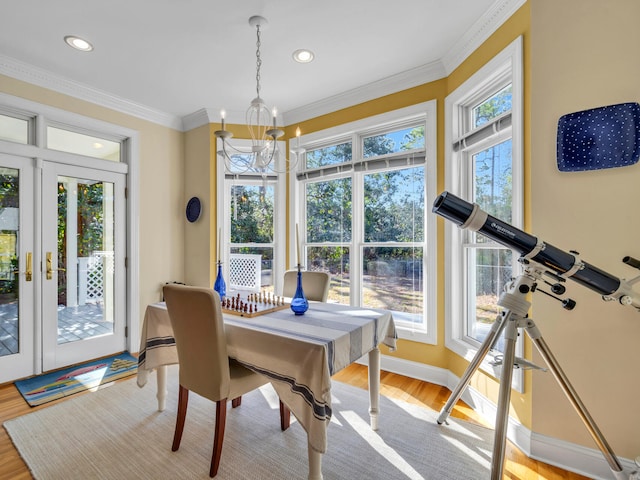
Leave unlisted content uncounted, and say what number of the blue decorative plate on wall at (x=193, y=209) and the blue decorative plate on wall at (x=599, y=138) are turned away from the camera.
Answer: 0

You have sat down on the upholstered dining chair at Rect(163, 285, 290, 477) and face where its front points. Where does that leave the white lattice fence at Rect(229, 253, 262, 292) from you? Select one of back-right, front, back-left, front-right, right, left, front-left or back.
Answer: front-left

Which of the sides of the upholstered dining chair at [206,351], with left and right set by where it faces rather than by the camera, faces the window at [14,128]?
left

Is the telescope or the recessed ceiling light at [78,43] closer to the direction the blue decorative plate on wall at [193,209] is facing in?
the recessed ceiling light

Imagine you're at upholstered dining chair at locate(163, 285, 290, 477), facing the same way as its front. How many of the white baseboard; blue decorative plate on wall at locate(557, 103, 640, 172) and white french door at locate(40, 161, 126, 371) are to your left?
1

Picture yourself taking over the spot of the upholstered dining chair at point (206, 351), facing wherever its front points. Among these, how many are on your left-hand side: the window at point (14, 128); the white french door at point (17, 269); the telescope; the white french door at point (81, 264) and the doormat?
4

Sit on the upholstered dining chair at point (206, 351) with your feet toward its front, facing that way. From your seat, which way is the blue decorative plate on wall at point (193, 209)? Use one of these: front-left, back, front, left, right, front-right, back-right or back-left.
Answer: front-left

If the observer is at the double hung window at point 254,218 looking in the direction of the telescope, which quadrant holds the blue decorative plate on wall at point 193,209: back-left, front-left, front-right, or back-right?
back-right

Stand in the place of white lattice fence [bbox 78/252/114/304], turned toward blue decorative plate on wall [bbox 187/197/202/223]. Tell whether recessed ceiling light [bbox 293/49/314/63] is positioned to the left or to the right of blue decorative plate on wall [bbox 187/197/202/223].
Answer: right

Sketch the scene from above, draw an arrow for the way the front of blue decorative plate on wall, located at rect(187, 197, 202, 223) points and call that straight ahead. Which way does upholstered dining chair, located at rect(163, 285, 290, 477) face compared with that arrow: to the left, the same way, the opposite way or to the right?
the opposite way

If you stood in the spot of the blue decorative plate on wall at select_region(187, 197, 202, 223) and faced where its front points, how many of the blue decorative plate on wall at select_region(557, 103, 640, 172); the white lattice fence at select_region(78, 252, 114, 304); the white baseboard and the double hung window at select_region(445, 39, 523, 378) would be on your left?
3

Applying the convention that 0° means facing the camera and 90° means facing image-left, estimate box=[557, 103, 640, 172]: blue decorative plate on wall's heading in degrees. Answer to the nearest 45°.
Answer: approximately 45°

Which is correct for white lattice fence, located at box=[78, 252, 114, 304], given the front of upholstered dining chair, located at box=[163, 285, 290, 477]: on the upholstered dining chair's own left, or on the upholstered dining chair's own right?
on the upholstered dining chair's own left

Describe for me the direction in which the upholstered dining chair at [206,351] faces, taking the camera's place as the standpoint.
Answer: facing away from the viewer and to the right of the viewer

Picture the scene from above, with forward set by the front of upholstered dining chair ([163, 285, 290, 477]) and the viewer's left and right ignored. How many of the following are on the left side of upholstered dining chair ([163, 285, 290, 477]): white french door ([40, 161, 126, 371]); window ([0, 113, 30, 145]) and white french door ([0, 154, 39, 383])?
3

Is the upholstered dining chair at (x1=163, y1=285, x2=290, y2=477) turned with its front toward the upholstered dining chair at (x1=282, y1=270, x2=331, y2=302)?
yes

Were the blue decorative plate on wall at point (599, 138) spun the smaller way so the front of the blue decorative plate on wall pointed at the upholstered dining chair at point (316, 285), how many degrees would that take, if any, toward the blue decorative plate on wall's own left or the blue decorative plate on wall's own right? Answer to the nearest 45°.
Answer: approximately 45° to the blue decorative plate on wall's own right

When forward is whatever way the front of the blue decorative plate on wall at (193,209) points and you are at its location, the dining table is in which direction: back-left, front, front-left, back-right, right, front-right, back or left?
front-left

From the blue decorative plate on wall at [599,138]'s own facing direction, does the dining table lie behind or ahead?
ahead

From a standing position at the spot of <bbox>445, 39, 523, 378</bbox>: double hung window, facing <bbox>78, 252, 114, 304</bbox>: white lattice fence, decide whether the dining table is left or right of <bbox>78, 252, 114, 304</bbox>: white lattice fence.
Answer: left

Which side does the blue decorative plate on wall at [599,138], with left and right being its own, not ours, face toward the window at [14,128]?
front
